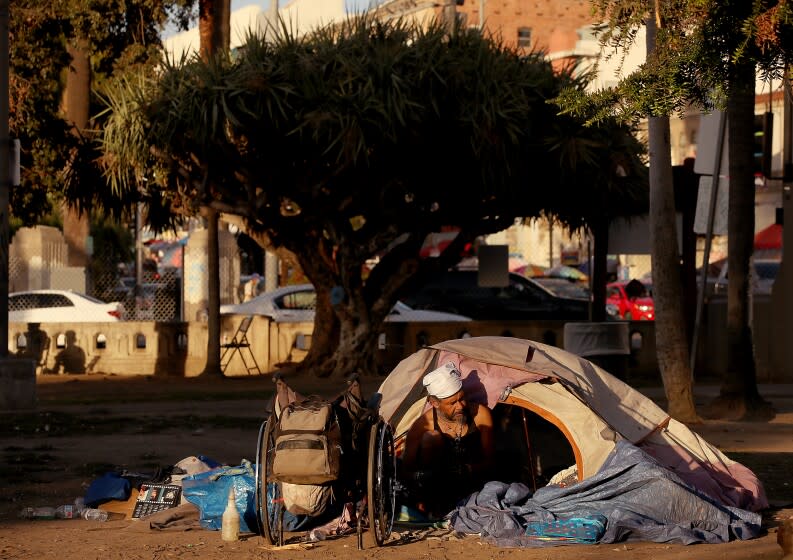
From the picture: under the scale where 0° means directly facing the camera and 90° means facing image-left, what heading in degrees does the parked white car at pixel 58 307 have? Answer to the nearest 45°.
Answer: approximately 90°

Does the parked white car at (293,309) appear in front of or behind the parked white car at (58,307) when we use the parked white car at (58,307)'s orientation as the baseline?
behind

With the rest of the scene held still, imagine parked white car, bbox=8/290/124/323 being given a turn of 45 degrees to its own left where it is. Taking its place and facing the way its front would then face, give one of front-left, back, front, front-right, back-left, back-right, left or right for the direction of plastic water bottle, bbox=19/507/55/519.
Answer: front-left

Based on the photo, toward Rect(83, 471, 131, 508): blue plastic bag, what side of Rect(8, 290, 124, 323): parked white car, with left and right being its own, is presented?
left

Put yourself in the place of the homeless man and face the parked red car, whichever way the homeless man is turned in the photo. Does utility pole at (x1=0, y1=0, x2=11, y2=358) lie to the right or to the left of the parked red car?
left

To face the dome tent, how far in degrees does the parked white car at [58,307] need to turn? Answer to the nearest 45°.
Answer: approximately 90° to its left

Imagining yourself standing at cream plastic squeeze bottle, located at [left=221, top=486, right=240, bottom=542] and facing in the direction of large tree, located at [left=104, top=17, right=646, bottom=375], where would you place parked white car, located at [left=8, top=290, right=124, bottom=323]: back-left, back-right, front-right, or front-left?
front-left

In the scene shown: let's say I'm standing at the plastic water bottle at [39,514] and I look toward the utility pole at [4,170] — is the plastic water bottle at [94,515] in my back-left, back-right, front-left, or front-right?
back-right

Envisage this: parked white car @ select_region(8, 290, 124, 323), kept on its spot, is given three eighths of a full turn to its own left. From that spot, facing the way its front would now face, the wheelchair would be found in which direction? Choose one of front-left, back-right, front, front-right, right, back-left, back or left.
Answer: front-right

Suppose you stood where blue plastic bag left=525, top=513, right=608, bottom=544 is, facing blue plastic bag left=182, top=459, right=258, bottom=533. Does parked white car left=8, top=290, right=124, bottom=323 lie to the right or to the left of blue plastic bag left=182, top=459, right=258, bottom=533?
right
